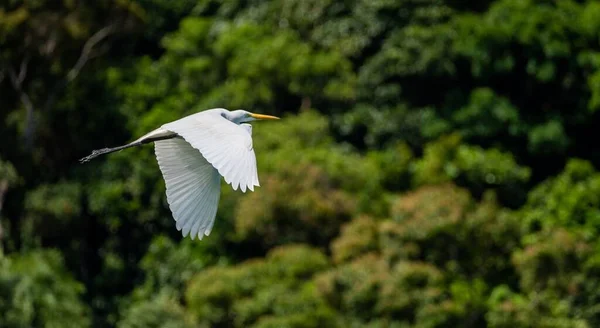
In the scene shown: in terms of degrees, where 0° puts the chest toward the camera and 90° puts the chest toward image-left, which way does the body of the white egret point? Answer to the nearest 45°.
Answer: approximately 270°
